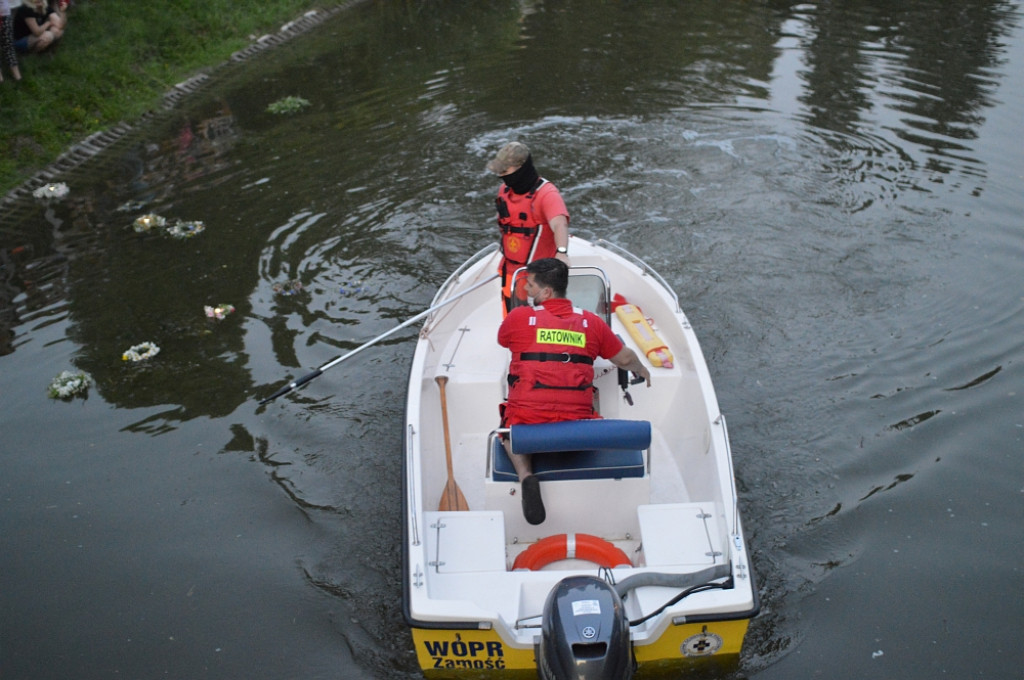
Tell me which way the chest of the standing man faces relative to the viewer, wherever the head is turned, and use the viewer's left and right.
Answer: facing the viewer and to the left of the viewer

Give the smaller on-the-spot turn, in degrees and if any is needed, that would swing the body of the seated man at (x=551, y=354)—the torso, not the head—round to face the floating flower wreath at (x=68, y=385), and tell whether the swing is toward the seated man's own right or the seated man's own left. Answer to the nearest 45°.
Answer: approximately 45° to the seated man's own left

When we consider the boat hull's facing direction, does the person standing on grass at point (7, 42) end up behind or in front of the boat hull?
in front

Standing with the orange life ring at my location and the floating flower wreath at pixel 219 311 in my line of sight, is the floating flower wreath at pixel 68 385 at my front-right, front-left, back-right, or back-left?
front-left

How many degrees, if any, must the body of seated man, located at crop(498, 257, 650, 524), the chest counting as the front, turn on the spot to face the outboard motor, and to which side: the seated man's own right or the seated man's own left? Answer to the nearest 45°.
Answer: approximately 180°

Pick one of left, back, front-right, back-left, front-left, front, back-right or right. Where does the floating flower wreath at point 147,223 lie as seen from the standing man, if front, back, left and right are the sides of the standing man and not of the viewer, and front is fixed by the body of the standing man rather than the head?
right

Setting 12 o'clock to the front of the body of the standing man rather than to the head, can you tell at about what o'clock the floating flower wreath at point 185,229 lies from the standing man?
The floating flower wreath is roughly at 3 o'clock from the standing man.

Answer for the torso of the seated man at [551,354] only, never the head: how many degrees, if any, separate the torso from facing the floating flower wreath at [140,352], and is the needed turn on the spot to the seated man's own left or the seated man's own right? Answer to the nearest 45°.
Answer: approximately 45° to the seated man's own left

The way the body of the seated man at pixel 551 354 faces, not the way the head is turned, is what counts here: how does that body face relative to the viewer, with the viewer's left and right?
facing away from the viewer

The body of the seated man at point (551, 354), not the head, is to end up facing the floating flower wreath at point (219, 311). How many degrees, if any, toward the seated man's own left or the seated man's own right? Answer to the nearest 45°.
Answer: approximately 45° to the seated man's own left

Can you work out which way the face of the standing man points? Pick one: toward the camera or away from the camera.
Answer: toward the camera

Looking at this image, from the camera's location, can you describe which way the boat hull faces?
facing away from the viewer

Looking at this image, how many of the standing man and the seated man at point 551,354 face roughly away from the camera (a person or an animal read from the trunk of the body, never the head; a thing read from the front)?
1
